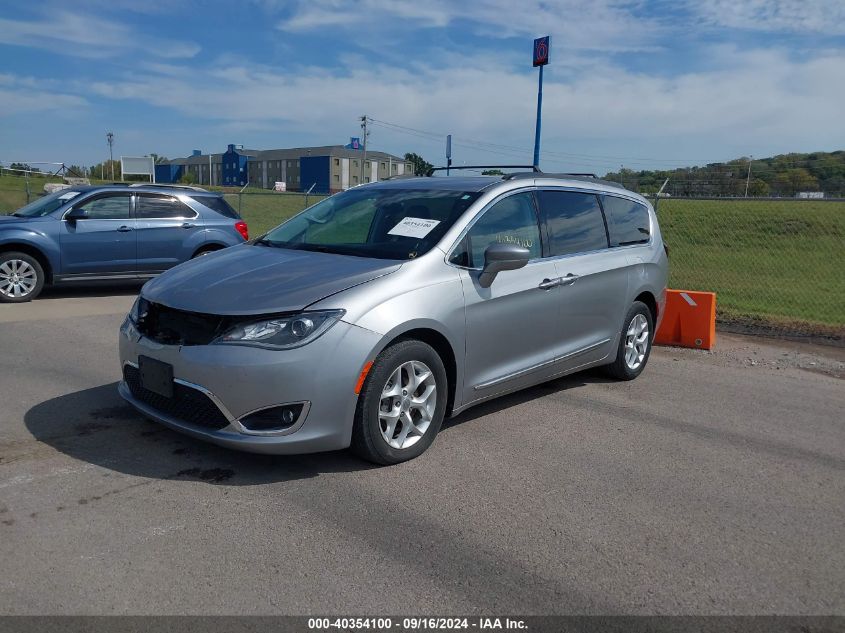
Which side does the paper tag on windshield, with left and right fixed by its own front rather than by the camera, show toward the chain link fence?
back

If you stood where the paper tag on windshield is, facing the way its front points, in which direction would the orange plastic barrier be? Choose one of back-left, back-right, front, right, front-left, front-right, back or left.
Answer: back

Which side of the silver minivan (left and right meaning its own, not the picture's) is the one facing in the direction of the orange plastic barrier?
back

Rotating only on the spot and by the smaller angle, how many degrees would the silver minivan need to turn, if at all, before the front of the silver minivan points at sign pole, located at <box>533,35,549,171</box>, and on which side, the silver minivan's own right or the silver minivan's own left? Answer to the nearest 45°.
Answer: approximately 135° to the silver minivan's own right

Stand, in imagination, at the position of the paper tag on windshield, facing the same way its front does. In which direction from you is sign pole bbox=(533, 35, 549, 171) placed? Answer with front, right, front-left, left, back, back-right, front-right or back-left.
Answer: back-right

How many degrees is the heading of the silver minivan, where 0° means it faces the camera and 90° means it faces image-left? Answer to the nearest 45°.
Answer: approximately 45°

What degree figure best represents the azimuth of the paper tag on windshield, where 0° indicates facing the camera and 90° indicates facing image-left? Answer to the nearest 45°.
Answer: approximately 45°
